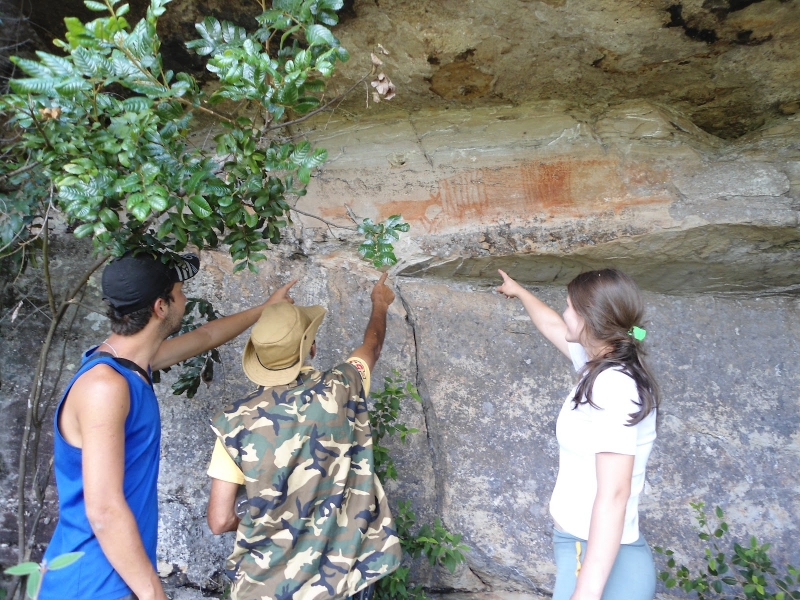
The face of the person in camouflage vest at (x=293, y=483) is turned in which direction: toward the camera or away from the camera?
away from the camera

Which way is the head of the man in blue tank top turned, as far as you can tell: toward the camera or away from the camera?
away from the camera

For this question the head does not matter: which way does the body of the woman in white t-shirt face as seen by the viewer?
to the viewer's left

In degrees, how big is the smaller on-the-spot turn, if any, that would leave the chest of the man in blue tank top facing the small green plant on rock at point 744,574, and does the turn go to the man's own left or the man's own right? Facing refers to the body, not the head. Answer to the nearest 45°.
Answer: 0° — they already face it

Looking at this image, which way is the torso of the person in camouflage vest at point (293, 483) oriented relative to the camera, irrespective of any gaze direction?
away from the camera
